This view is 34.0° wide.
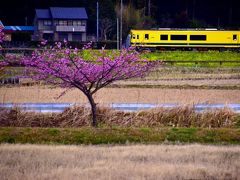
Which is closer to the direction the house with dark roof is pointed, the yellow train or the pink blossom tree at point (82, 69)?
the pink blossom tree

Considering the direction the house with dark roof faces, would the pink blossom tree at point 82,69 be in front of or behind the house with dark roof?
in front

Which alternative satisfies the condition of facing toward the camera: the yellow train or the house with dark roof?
the house with dark roof

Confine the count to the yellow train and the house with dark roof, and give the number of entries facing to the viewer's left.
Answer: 1

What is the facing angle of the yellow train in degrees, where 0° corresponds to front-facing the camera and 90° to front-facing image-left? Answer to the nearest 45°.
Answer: approximately 90°

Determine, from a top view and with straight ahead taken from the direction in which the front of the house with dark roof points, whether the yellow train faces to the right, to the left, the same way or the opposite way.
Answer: to the right

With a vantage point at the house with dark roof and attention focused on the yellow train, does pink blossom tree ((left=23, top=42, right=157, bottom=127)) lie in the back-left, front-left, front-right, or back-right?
front-right

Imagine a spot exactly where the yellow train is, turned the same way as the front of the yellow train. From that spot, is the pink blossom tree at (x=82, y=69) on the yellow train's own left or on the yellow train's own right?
on the yellow train's own left

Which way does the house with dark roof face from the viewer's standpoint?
toward the camera

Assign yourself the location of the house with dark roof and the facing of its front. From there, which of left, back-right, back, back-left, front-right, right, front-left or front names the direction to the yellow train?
front-left

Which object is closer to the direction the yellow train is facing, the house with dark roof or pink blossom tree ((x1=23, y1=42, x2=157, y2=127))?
the house with dark roof
